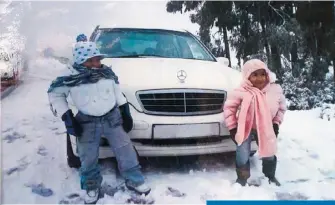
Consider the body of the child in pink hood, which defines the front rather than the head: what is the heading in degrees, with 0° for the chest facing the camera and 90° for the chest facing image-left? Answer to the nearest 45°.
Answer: approximately 0°

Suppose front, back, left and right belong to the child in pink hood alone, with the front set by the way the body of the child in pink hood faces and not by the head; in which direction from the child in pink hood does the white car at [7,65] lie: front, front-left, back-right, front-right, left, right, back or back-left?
right
